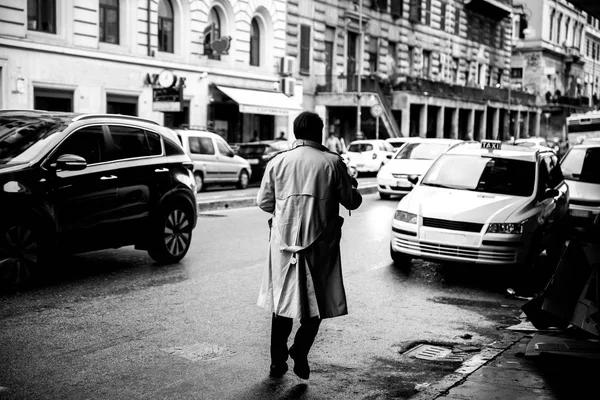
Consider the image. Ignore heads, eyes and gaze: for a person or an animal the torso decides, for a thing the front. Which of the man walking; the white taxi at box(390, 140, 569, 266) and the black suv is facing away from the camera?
the man walking

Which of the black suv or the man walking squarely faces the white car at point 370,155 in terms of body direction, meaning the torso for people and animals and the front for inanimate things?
the man walking

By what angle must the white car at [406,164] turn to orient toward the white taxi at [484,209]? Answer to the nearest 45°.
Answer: approximately 45° to its left

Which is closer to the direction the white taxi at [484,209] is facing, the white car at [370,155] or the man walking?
the man walking

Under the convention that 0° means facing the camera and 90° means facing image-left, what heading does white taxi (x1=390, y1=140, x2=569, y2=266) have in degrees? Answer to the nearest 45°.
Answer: approximately 45°

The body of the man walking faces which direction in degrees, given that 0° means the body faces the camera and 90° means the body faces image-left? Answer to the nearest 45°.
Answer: approximately 180°

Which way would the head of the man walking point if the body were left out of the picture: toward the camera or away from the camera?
away from the camera

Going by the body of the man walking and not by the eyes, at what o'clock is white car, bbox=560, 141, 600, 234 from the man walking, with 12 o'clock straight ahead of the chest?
The white car is roughly at 1 o'clock from the man walking.

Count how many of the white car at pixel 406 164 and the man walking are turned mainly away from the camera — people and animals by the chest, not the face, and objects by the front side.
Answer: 1

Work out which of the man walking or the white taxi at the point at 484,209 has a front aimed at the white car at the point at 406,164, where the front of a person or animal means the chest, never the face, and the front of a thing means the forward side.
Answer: the man walking

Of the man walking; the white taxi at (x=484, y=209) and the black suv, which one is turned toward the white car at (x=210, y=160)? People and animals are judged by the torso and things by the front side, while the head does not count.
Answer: the man walking

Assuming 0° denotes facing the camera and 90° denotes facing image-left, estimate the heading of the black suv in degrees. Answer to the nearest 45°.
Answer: approximately 45°
